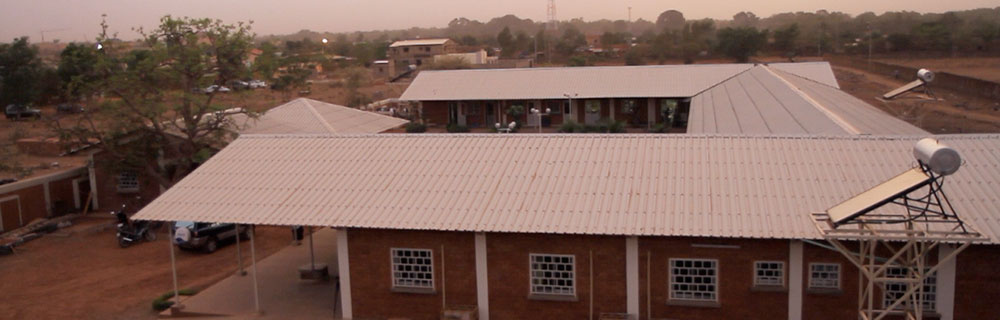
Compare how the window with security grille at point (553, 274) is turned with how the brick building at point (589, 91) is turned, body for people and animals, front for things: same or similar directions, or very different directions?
same or similar directions

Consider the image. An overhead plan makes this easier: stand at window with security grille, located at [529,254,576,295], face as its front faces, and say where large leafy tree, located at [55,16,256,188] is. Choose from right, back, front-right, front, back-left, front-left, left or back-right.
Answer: back-right

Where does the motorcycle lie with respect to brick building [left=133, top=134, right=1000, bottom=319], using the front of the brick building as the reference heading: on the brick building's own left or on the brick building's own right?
on the brick building's own right

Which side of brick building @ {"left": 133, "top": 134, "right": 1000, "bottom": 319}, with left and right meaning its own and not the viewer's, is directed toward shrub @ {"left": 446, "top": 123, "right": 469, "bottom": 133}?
back

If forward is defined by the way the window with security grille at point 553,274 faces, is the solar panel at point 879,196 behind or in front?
in front

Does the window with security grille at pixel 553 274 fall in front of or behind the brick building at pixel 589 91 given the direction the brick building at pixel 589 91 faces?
in front

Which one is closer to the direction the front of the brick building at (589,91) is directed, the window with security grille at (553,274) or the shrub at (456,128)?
the window with security grille

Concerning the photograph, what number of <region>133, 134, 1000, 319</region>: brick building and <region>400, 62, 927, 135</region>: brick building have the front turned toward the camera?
2

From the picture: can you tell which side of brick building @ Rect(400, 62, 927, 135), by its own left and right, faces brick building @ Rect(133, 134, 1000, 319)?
front

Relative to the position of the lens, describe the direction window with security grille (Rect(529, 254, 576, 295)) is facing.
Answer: facing the viewer

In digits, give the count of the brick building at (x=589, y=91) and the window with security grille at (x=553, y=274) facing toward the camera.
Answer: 2

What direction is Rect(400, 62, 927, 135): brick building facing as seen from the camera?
toward the camera

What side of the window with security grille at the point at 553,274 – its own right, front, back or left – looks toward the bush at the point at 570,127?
back

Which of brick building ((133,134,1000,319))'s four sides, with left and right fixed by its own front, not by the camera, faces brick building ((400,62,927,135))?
back

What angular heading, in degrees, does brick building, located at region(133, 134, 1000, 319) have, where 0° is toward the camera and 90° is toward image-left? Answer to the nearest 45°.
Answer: approximately 0°

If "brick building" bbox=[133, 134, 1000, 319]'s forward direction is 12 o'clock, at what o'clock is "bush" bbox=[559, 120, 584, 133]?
The bush is roughly at 6 o'clock from the brick building.
